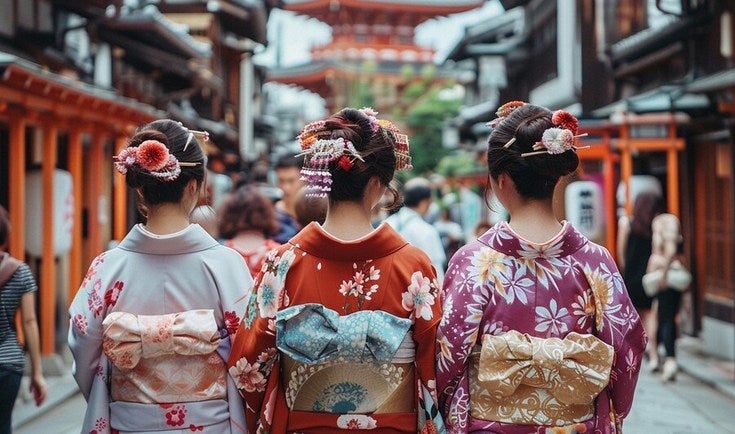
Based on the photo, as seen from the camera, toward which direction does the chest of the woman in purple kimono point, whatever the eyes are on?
away from the camera

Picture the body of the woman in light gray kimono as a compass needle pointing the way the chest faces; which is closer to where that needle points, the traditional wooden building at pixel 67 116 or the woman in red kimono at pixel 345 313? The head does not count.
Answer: the traditional wooden building

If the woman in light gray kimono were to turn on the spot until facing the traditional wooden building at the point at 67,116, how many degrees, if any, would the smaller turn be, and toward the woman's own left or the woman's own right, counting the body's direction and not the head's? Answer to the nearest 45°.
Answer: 0° — they already face it

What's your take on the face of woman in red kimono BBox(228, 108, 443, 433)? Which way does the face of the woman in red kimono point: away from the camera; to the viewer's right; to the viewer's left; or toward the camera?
away from the camera

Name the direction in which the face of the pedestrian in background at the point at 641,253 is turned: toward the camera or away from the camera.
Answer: away from the camera

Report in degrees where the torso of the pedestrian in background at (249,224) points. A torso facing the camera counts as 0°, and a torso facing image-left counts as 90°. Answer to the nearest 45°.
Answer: approximately 180°

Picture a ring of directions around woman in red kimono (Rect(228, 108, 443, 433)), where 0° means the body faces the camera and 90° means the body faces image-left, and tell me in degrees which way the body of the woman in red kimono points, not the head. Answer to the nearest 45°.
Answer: approximately 180°

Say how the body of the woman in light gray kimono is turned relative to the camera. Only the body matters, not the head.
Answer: away from the camera

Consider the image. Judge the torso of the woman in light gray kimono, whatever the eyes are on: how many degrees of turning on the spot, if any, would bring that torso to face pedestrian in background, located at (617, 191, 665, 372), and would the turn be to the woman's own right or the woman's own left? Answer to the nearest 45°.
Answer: approximately 45° to the woman's own right

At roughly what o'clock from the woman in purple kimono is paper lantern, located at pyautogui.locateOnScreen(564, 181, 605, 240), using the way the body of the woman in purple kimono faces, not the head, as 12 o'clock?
The paper lantern is roughly at 12 o'clock from the woman in purple kimono.

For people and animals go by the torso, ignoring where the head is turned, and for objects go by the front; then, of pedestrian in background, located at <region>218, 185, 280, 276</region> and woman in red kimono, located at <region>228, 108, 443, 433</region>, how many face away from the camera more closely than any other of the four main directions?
2
